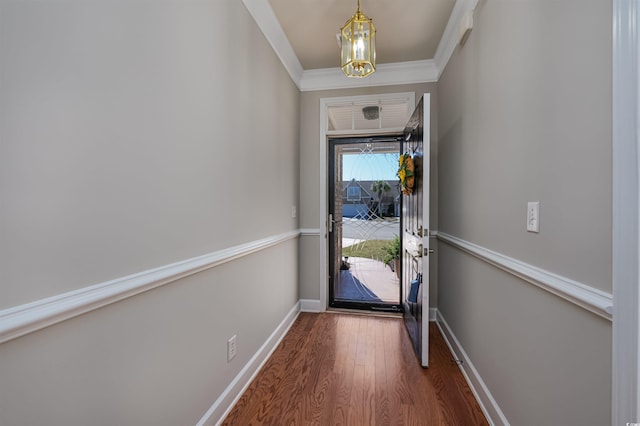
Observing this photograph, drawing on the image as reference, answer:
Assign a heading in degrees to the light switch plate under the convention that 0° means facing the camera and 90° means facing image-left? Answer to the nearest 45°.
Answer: approximately 45°

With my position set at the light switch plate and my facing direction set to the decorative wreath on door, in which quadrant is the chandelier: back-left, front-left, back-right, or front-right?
front-left

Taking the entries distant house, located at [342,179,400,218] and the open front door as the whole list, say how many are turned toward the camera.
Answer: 1

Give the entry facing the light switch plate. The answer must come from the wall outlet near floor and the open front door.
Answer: the wall outlet near floor

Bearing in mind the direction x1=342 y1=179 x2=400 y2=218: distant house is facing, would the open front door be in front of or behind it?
in front

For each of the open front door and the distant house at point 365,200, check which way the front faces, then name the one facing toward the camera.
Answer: the distant house

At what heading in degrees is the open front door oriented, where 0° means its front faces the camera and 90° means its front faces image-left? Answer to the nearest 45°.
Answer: approximately 90°

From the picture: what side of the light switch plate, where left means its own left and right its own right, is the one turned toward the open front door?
right

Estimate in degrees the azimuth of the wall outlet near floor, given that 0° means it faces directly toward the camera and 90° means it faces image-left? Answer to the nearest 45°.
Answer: approximately 315°

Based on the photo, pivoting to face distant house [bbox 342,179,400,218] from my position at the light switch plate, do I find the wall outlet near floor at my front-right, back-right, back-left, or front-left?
front-left

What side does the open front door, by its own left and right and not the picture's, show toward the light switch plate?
left

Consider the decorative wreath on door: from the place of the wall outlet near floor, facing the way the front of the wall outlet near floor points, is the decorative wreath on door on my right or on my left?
on my left

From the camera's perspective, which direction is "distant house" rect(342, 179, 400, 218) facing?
toward the camera

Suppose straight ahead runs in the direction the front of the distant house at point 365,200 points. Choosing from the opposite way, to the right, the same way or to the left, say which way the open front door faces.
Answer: to the right
